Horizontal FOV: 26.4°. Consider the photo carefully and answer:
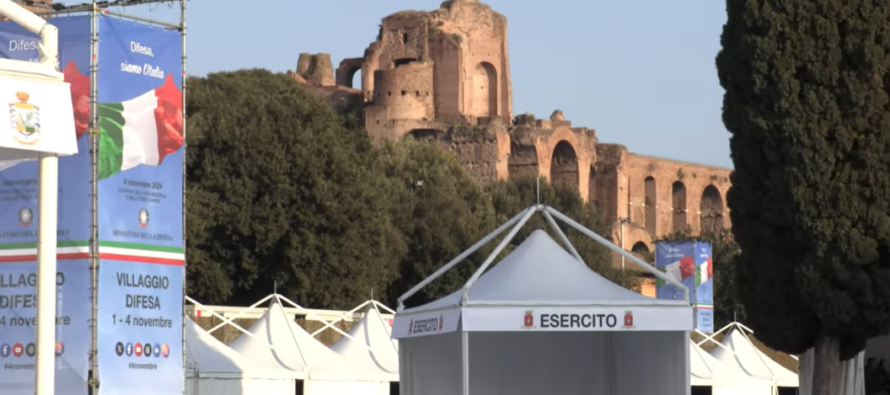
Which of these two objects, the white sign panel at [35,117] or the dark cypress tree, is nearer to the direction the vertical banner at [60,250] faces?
the white sign panel

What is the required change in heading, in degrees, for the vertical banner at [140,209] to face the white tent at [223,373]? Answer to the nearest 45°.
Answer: approximately 135° to its left

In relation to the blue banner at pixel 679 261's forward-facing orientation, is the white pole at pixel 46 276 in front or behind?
in front

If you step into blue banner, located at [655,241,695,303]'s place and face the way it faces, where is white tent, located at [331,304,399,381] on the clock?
The white tent is roughly at 1 o'clock from the blue banner.

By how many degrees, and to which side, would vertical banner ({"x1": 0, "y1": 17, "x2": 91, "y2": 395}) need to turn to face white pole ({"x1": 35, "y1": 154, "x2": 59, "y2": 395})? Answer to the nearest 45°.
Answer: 0° — it already faces it

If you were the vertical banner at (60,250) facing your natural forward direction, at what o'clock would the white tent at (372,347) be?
The white tent is roughly at 7 o'clock from the vertical banner.

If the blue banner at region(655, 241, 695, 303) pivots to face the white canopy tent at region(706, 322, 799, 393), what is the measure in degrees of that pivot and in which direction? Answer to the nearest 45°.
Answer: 0° — it already faces it

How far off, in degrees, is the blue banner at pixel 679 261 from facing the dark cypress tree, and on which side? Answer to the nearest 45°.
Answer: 0° — it already faces it

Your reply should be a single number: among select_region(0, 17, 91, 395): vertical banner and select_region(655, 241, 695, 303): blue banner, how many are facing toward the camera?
2

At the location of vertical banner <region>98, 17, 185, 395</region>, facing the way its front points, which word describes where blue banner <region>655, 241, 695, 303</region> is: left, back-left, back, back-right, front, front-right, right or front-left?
left
